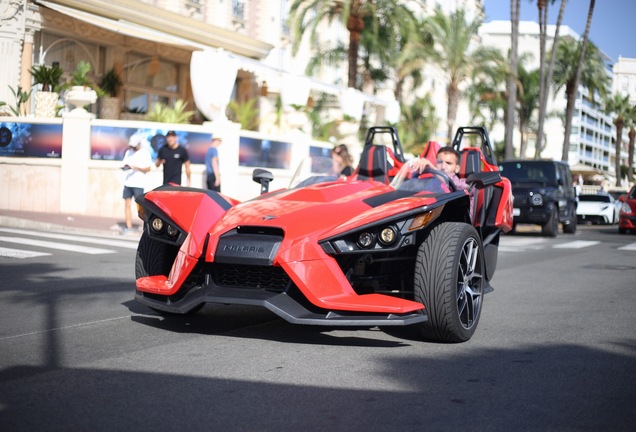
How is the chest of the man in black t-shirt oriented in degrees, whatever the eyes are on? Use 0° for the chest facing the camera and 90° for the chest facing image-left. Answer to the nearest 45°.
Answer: approximately 0°

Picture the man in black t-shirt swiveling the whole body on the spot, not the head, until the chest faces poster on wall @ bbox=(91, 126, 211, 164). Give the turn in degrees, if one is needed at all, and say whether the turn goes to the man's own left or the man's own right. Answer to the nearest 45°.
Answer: approximately 180°

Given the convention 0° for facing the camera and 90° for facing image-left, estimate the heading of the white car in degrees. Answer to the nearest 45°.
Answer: approximately 45°

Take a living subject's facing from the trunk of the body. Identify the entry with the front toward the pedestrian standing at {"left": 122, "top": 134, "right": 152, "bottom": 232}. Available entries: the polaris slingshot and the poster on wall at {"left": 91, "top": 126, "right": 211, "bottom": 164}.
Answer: the poster on wall

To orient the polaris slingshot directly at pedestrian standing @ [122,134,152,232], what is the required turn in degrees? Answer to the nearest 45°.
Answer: approximately 135° to its right

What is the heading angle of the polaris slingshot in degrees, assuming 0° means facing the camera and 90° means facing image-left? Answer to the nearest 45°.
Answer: approximately 45°

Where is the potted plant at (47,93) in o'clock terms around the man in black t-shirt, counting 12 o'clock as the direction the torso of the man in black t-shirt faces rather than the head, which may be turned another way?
The potted plant is roughly at 5 o'clock from the man in black t-shirt.
